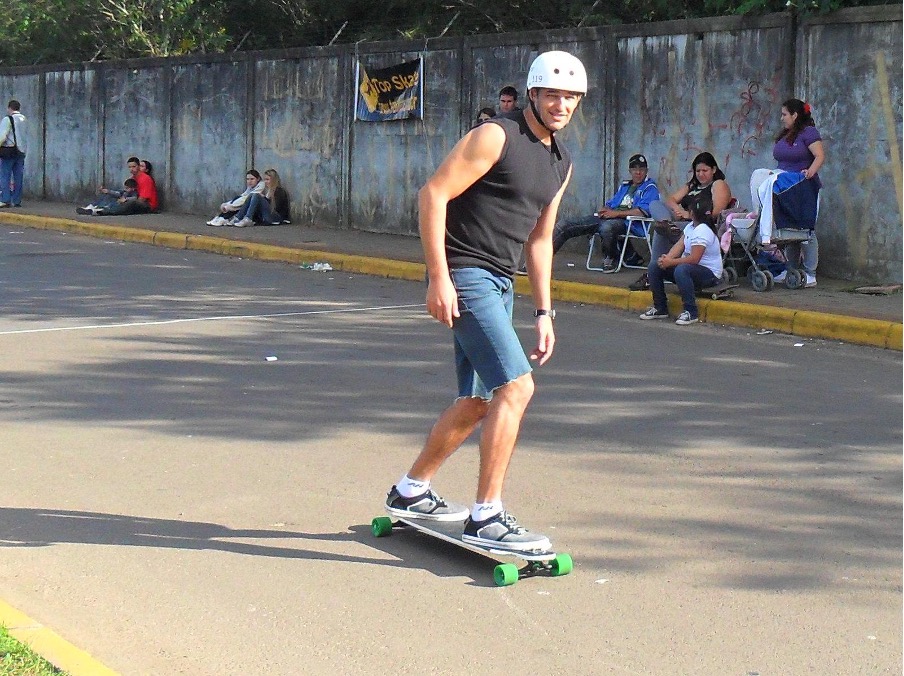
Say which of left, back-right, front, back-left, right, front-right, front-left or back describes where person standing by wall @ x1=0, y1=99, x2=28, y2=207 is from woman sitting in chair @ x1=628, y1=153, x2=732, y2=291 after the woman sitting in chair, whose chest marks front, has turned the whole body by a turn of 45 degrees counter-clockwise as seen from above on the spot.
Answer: back-right

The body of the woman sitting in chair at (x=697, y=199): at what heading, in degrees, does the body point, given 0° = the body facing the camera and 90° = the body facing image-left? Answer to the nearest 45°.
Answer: approximately 45°

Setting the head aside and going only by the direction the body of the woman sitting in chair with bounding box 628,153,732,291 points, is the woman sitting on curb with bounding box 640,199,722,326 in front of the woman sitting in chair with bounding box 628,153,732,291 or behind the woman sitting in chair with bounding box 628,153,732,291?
in front

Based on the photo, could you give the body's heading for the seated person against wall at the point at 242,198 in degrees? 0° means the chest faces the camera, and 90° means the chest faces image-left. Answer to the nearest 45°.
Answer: approximately 45°

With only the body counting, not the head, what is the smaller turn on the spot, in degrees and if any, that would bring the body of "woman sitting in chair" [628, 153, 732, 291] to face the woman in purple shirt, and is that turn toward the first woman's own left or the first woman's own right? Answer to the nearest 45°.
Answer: approximately 135° to the first woman's own left

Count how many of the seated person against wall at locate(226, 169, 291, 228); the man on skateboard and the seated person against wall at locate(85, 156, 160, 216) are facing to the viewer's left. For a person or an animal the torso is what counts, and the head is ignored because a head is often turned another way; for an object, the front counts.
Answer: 2

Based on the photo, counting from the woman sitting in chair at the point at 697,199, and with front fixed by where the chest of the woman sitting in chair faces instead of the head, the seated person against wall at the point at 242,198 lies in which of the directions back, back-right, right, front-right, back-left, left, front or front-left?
right

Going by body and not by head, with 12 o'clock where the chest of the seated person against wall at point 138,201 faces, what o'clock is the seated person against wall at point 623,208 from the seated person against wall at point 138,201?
the seated person against wall at point 623,208 is roughly at 8 o'clock from the seated person against wall at point 138,201.

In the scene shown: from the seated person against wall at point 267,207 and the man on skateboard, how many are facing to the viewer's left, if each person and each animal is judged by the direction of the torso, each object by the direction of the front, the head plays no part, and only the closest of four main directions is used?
1

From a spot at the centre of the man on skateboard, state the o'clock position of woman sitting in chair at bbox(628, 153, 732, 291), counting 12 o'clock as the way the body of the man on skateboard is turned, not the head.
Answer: The woman sitting in chair is roughly at 8 o'clock from the man on skateboard.

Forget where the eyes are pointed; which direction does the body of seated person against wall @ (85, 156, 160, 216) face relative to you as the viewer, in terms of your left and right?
facing to the left of the viewer

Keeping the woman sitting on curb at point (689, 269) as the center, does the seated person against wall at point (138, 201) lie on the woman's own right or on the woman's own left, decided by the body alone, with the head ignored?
on the woman's own right

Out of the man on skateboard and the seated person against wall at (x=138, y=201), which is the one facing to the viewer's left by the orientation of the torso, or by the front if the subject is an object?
the seated person against wall

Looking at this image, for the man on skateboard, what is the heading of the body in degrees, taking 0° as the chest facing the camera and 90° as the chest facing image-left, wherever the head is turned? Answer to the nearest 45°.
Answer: approximately 315°
